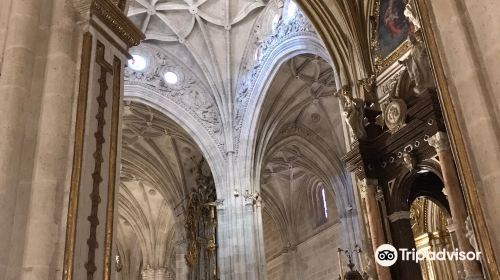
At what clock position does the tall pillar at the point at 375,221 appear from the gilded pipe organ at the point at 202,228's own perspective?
The tall pillar is roughly at 10 o'clock from the gilded pipe organ.

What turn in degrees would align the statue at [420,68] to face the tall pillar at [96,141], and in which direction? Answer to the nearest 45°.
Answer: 0° — it already faces it

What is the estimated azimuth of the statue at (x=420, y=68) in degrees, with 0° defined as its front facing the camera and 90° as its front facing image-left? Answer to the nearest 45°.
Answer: approximately 45°

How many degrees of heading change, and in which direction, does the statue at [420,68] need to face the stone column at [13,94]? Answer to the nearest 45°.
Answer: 0° — it already faces it

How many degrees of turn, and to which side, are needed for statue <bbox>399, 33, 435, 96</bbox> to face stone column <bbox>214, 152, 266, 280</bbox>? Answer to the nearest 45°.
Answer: approximately 90° to its right

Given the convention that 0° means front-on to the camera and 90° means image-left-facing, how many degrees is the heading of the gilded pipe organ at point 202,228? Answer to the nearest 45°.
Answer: approximately 45°

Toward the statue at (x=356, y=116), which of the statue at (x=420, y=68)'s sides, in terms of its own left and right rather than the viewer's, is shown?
right

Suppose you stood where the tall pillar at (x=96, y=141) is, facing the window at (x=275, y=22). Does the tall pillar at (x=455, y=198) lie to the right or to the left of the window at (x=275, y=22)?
right
